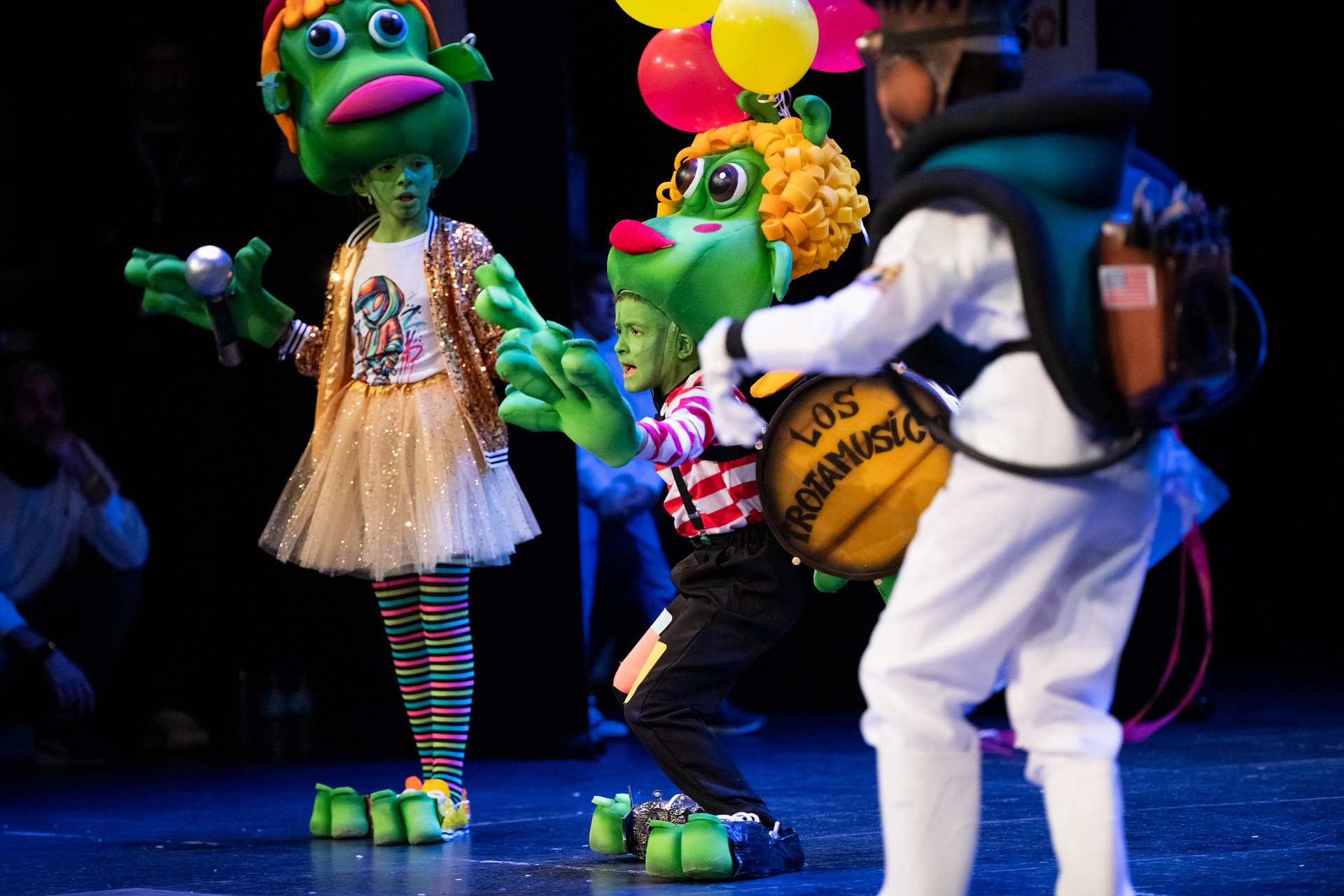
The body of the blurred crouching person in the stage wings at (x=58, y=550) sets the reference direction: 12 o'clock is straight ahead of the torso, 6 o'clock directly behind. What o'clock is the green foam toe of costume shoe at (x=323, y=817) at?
The green foam toe of costume shoe is roughly at 1 o'clock from the blurred crouching person in the stage wings.

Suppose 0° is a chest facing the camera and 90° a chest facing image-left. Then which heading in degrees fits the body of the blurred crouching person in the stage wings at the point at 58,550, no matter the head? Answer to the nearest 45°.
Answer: approximately 315°

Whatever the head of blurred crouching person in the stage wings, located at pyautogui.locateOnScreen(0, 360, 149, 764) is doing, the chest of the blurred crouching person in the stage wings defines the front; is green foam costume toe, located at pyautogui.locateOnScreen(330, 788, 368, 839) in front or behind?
in front

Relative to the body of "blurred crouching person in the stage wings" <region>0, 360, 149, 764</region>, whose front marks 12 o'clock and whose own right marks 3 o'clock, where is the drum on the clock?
The drum is roughly at 1 o'clock from the blurred crouching person in the stage wings.

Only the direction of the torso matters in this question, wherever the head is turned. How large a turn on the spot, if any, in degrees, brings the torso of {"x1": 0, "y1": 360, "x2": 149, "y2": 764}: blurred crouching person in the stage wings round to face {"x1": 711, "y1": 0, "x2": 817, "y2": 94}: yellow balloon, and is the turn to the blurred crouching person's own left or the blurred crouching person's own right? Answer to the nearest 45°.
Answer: approximately 45° to the blurred crouching person's own right

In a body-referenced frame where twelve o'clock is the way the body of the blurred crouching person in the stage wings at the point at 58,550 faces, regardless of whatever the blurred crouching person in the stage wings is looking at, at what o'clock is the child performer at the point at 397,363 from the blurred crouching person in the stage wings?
The child performer is roughly at 1 o'clock from the blurred crouching person in the stage wings.

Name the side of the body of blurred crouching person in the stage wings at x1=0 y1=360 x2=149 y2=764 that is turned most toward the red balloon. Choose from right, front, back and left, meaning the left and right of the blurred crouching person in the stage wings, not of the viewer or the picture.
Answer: front

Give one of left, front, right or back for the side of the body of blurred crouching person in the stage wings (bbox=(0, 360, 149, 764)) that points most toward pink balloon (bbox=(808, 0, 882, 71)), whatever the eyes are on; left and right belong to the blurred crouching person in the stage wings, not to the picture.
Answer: front
